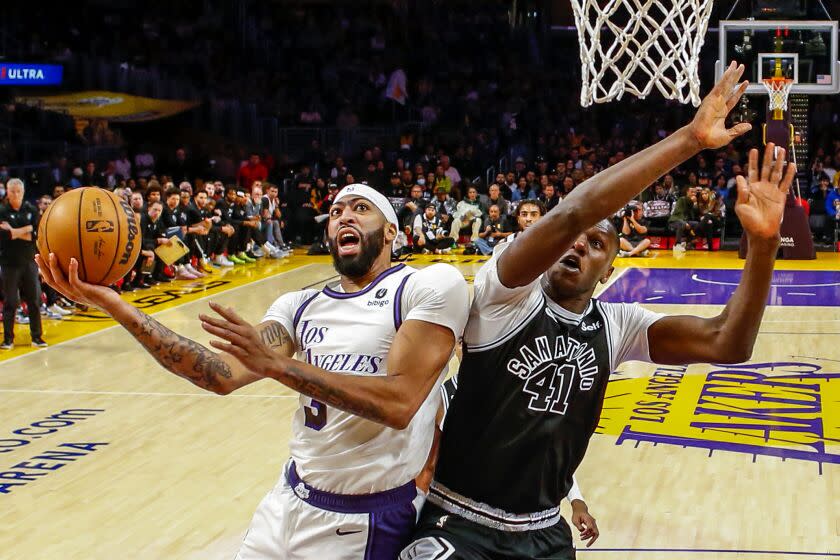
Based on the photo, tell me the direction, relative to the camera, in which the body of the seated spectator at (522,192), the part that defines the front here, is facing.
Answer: toward the camera

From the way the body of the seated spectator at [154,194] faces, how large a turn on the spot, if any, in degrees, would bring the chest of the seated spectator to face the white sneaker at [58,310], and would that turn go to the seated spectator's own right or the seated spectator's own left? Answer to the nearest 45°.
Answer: approximately 90° to the seated spectator's own right

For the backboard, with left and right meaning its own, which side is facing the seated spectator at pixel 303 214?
right

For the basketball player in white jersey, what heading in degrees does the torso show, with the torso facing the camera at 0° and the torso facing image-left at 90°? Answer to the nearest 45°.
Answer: approximately 45°

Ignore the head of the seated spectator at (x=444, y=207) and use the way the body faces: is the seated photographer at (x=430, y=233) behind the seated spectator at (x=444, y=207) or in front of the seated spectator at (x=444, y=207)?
in front

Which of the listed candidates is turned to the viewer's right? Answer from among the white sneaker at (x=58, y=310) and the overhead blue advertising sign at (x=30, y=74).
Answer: the white sneaker

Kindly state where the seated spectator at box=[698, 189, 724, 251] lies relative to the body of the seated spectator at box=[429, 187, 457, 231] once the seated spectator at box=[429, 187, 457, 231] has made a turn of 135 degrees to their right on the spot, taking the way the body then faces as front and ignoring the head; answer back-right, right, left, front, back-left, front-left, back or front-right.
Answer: back-right

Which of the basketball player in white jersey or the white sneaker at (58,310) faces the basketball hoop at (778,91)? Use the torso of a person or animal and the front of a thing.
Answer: the white sneaker

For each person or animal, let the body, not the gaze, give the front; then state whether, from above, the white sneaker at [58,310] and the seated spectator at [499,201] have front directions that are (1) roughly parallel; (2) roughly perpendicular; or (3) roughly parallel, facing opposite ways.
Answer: roughly perpendicular

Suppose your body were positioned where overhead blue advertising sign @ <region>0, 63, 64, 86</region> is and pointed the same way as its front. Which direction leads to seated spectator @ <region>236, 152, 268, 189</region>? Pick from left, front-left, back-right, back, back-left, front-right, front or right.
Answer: left

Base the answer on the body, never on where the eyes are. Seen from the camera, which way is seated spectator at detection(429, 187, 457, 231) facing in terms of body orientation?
toward the camera

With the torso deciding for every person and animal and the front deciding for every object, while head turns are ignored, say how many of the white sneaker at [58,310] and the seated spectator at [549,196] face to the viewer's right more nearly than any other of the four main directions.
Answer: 1
